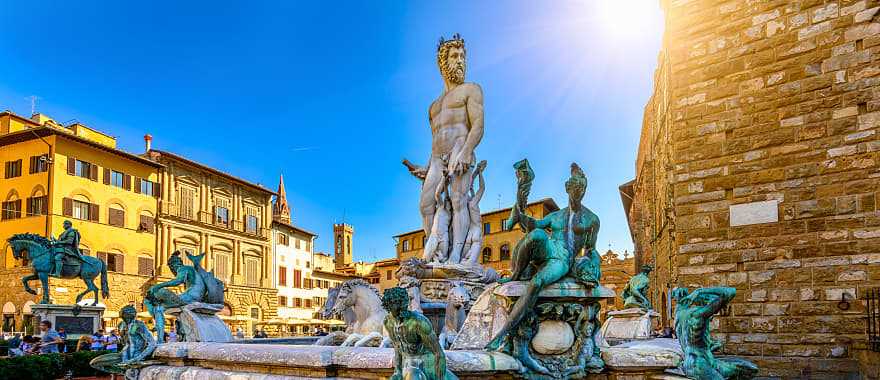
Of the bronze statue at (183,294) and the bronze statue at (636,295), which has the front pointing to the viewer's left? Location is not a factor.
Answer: the bronze statue at (183,294)

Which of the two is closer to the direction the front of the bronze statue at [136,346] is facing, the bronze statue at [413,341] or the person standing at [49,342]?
the bronze statue

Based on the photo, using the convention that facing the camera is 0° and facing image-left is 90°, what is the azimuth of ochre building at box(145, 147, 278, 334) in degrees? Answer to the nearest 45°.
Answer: approximately 315°

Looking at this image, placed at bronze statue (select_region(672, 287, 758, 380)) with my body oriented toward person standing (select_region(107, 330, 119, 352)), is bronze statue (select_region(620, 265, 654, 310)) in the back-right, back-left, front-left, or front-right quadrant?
front-right

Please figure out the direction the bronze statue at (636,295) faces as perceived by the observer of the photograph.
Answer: facing to the right of the viewer

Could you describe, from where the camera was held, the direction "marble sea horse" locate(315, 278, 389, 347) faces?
facing to the left of the viewer

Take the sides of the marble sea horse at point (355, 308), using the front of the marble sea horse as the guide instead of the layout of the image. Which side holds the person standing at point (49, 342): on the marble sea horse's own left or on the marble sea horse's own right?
on the marble sea horse's own right

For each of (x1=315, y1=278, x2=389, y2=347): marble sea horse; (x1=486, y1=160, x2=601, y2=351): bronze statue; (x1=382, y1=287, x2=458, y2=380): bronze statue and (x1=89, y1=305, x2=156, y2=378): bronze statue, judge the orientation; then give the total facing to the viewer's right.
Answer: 0

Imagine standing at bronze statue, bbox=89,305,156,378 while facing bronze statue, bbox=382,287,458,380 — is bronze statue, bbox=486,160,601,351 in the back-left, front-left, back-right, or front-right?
front-left

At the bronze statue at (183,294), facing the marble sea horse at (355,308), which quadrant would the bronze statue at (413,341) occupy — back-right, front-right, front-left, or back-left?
front-right

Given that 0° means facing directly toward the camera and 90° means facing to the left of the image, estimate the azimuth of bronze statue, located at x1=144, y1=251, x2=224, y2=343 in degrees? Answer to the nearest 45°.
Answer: approximately 90°
